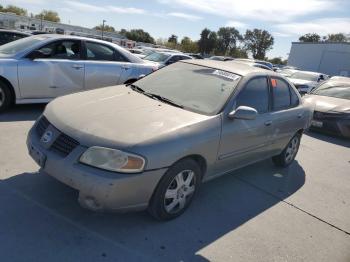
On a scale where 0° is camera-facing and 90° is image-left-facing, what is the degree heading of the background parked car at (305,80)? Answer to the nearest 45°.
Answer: approximately 45°

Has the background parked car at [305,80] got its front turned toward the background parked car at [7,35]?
yes

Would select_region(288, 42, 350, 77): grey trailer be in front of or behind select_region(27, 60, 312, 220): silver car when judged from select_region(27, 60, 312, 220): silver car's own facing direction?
behind

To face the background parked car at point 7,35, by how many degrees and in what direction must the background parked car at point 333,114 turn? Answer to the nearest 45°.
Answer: approximately 45° to its right

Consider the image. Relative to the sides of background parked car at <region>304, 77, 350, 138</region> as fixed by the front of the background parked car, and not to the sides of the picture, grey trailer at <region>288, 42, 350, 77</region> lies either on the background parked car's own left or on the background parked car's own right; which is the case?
on the background parked car's own right

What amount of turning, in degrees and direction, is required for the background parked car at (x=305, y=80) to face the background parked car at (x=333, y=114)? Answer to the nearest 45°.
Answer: approximately 45° to its left

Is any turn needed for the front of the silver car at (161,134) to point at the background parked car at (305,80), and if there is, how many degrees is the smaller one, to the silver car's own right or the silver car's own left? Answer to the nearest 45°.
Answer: approximately 180°

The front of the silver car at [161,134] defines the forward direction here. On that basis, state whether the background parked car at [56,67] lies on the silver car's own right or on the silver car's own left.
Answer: on the silver car's own right
